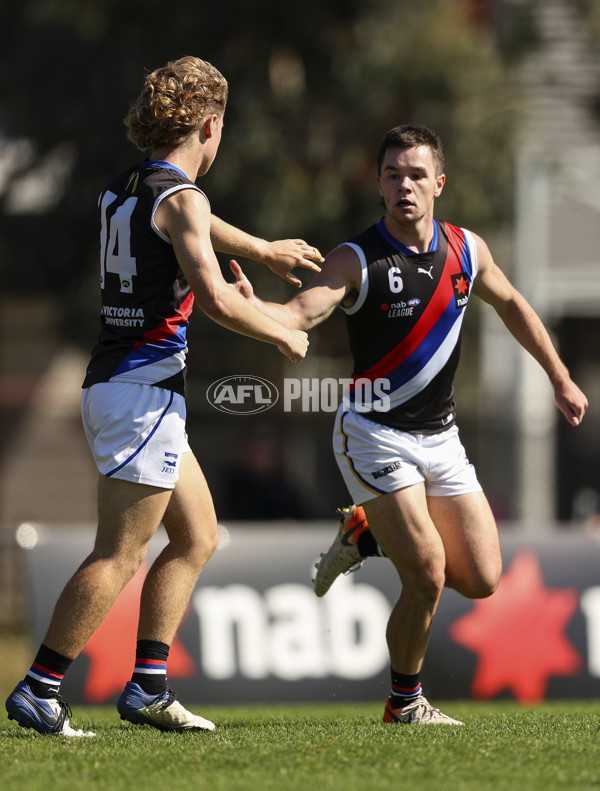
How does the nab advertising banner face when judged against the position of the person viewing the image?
facing the viewer

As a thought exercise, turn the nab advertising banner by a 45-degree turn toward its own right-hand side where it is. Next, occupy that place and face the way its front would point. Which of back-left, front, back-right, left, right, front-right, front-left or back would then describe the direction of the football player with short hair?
front-left

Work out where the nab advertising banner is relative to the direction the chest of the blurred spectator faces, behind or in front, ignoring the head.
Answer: in front

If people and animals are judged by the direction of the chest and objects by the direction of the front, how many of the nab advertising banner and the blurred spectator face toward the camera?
2

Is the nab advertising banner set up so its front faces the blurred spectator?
no

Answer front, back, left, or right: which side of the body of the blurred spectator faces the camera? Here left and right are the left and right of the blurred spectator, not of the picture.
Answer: front

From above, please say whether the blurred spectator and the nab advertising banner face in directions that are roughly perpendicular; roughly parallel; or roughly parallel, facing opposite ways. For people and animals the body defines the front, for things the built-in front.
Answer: roughly parallel

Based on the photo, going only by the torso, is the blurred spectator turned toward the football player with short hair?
yes
